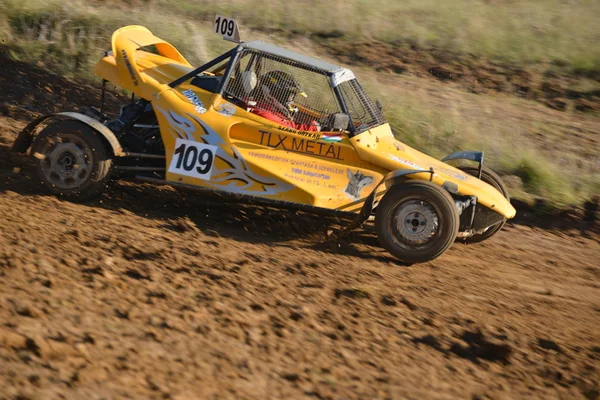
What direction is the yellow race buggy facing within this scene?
to the viewer's right
